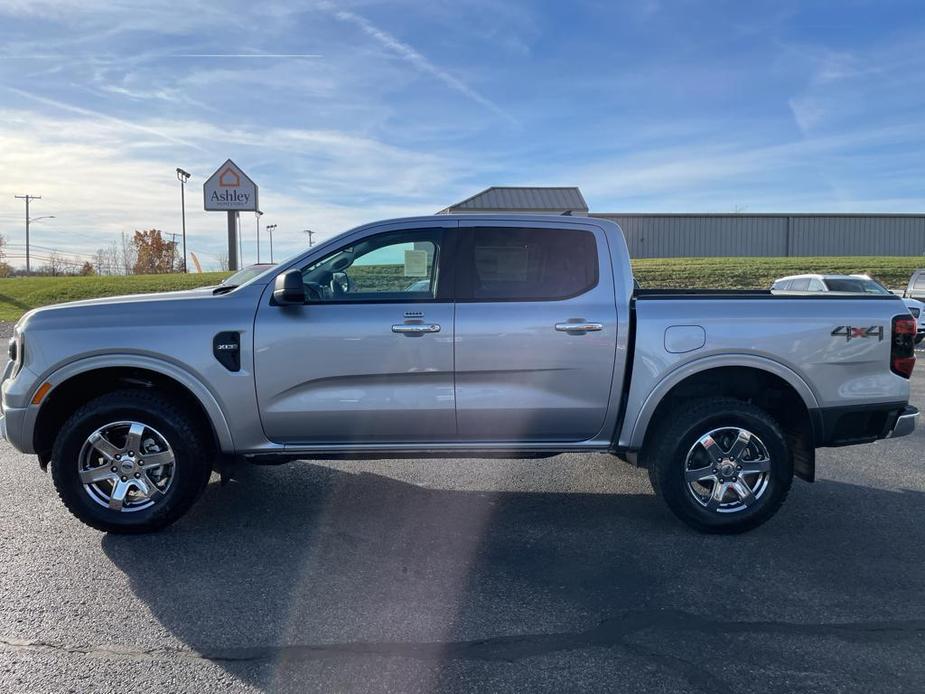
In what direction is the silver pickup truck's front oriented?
to the viewer's left

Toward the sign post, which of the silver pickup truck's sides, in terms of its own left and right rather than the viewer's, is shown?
right

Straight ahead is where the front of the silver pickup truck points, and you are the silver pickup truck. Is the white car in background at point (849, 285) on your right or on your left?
on your right

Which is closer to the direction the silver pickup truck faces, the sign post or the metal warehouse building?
the sign post

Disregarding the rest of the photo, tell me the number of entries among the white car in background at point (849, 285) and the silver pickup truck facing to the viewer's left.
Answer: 1

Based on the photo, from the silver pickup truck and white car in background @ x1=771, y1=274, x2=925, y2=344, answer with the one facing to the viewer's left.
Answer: the silver pickup truck

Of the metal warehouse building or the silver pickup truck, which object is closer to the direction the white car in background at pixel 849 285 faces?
the silver pickup truck

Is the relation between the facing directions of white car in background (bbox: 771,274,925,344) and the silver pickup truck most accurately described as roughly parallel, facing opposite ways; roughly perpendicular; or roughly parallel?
roughly perpendicular

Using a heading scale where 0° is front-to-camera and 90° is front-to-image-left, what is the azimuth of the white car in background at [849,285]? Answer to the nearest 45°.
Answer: approximately 315°
